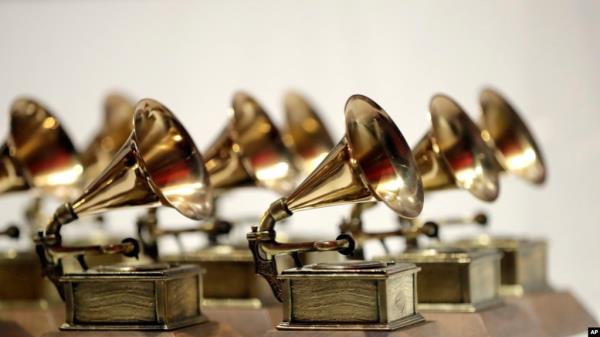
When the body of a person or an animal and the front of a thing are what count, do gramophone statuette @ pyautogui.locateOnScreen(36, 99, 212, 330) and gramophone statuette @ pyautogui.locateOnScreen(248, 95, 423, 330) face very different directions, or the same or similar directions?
same or similar directions

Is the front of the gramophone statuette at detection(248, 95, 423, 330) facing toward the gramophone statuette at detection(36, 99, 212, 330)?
no

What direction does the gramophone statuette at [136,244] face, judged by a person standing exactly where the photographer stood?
facing the viewer and to the right of the viewer

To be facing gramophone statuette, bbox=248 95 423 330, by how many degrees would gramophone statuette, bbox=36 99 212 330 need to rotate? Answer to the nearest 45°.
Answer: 0° — it already faces it

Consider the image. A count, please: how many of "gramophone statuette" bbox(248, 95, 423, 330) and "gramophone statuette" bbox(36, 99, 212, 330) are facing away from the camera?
0
